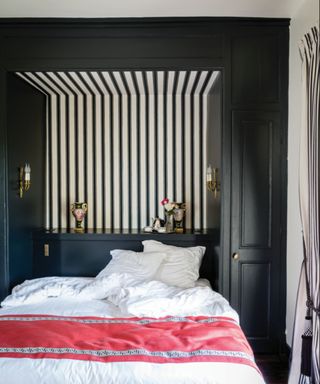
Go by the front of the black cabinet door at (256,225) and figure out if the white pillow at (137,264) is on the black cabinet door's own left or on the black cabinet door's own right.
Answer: on the black cabinet door's own right

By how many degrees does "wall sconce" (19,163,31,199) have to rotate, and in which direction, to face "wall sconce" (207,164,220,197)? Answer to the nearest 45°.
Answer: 0° — it already faces it

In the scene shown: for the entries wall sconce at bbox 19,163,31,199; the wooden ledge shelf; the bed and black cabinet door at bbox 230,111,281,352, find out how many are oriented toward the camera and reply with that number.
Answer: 3

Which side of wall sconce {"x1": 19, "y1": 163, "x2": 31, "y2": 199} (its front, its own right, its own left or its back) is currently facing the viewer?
right

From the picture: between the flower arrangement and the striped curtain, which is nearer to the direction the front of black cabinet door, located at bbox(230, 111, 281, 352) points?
the striped curtain

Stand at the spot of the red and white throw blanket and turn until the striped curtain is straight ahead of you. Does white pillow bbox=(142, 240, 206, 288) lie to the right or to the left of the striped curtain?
left

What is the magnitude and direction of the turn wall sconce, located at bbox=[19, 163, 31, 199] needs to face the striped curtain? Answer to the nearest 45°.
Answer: approximately 45° to its right

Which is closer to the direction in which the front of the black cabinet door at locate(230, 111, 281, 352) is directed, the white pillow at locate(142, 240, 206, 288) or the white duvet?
the white duvet

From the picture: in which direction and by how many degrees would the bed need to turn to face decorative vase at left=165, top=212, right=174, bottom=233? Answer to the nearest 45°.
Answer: approximately 180°
